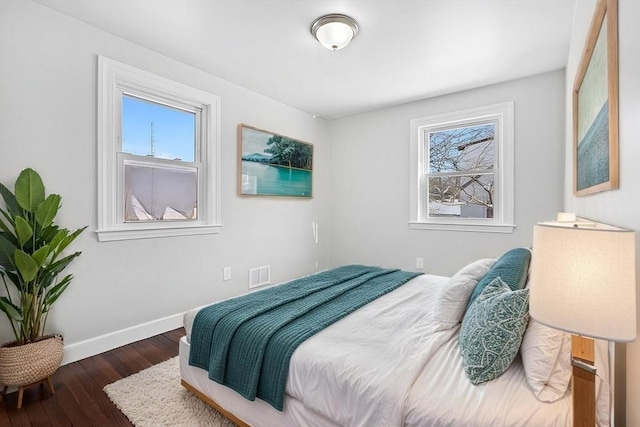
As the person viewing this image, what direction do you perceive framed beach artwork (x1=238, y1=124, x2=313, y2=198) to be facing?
facing the viewer and to the right of the viewer

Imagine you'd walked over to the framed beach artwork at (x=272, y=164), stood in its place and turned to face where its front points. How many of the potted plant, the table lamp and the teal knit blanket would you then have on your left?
0

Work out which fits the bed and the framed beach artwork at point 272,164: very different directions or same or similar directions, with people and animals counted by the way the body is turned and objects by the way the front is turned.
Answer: very different directions

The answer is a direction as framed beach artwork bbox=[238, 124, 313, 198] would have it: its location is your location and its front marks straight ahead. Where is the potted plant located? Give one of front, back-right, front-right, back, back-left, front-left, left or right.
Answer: right

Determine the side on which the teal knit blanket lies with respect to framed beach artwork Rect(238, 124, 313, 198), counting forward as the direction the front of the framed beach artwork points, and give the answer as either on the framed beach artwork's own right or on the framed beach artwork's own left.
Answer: on the framed beach artwork's own right

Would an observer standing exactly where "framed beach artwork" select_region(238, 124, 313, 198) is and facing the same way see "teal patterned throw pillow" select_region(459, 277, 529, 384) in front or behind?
in front

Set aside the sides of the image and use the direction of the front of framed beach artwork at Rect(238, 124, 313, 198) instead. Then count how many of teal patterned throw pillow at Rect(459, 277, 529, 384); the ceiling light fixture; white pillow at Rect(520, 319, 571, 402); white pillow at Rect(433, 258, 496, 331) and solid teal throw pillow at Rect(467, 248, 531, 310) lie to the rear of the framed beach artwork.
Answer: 0

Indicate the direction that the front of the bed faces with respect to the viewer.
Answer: facing away from the viewer and to the left of the viewer

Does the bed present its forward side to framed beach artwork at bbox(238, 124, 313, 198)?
yes
